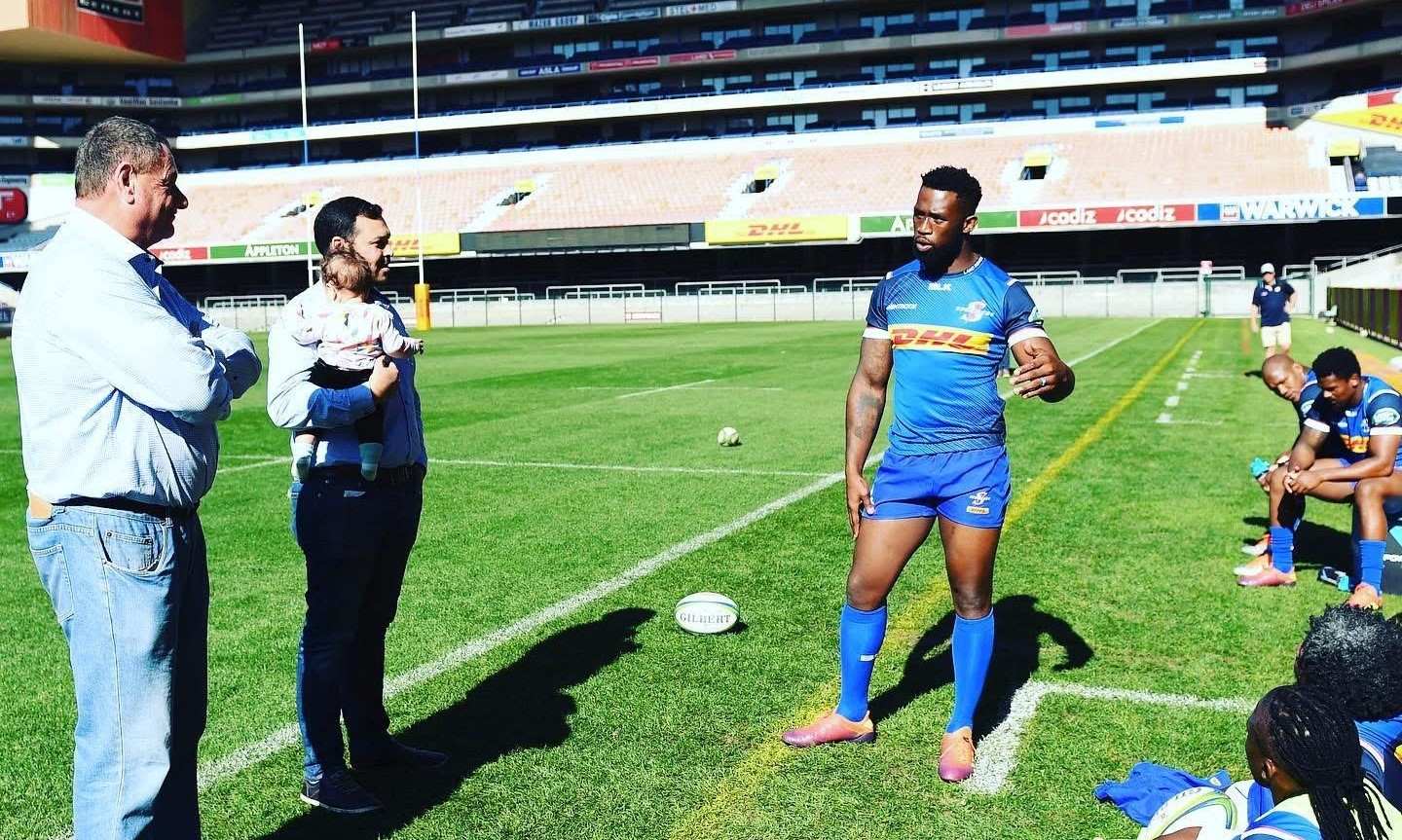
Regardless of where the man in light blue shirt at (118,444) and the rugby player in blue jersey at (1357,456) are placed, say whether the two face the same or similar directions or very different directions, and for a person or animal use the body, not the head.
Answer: very different directions

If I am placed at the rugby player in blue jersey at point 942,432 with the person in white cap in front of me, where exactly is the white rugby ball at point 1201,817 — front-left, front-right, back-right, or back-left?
back-right

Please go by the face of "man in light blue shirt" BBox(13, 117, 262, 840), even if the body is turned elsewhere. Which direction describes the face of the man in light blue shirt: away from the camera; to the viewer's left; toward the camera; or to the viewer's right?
to the viewer's right

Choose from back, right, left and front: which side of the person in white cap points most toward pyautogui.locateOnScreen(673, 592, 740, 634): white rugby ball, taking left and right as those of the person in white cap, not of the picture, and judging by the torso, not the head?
front

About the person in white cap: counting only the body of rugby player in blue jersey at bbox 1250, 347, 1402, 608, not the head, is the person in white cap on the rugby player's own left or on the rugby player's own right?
on the rugby player's own right

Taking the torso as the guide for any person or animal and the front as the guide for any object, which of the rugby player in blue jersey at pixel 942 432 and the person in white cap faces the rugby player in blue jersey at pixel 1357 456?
the person in white cap

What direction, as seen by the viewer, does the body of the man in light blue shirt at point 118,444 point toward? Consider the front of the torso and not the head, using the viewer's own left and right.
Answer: facing to the right of the viewer

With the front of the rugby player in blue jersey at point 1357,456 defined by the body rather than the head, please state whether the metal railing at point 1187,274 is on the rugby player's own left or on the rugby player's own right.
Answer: on the rugby player's own right

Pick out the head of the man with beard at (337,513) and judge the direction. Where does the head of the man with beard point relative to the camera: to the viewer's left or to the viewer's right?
to the viewer's right

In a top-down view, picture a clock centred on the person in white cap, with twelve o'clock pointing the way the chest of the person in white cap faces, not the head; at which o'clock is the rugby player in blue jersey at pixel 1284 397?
The rugby player in blue jersey is roughly at 12 o'clock from the person in white cap.

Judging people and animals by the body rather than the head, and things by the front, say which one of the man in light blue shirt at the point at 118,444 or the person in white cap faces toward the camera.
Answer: the person in white cap

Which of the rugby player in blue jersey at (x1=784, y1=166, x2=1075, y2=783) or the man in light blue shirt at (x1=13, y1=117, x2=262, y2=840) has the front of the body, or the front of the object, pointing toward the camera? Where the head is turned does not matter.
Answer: the rugby player in blue jersey

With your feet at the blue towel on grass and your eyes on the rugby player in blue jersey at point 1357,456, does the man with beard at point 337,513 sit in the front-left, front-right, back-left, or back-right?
back-left

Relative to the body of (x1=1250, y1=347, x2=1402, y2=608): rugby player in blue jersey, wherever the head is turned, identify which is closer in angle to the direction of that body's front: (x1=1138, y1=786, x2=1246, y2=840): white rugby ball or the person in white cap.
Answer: the white rugby ball

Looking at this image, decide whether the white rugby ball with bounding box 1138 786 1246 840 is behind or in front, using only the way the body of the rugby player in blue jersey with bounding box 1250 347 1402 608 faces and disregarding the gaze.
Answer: in front

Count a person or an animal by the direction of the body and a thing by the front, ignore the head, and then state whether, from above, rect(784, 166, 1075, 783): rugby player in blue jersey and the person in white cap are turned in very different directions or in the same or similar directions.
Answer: same or similar directions

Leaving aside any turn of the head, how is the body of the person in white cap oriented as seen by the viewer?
toward the camera

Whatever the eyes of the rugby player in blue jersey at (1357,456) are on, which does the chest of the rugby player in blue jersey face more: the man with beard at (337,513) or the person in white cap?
the man with beard

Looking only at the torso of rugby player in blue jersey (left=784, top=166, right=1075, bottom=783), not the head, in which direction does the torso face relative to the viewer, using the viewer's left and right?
facing the viewer
